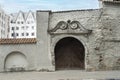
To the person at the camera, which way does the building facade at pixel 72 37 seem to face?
facing the viewer
